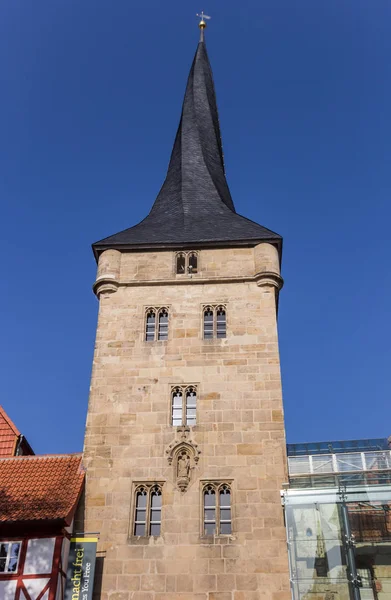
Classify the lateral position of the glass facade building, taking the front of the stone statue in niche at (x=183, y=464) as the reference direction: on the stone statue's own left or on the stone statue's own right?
on the stone statue's own left

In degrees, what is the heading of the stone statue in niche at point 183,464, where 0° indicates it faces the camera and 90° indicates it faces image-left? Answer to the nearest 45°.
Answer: approximately 0°

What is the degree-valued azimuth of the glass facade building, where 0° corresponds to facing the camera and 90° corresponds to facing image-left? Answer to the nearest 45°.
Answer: approximately 0°

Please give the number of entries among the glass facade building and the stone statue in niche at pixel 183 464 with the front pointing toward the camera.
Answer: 2

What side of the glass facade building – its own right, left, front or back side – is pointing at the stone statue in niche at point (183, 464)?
right
